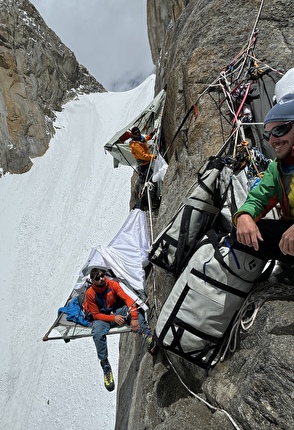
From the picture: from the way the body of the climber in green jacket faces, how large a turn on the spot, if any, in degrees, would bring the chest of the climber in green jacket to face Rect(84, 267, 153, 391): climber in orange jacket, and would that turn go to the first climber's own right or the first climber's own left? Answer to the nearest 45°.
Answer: approximately 90° to the first climber's own right

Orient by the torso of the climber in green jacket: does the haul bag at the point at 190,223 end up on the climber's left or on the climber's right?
on the climber's right

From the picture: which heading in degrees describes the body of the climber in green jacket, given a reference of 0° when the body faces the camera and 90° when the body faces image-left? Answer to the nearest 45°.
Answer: approximately 45°

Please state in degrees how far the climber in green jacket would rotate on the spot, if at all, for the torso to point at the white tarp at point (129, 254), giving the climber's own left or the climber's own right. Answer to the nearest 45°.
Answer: approximately 90° to the climber's own right
